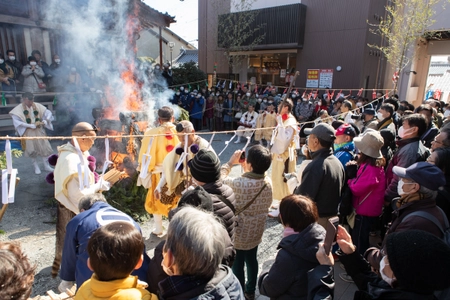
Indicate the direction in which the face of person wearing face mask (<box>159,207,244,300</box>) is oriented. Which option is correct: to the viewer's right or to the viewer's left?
to the viewer's left

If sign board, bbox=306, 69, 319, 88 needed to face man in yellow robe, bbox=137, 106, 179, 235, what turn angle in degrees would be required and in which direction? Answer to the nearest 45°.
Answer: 0° — it already faces them

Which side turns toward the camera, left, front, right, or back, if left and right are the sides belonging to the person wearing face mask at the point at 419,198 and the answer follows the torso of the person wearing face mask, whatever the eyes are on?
left

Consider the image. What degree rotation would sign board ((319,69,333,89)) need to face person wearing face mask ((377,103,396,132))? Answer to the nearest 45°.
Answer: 0° — it already faces them

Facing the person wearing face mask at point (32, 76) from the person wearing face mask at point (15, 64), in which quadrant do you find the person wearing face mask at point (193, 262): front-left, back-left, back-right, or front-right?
front-right

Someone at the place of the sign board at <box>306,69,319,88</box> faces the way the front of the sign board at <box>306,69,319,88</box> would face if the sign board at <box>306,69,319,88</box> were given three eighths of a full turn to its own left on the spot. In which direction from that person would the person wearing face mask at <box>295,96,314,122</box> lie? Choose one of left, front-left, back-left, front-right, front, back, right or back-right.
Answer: back-right

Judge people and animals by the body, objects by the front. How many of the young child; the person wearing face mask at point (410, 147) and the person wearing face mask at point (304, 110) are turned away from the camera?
1

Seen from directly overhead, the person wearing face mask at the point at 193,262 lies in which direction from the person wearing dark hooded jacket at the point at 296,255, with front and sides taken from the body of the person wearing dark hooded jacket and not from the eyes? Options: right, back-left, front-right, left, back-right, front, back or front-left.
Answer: left

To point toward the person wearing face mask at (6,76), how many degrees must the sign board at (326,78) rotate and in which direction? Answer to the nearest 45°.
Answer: approximately 45° to its right

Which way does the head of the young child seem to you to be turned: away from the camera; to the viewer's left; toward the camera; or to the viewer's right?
away from the camera

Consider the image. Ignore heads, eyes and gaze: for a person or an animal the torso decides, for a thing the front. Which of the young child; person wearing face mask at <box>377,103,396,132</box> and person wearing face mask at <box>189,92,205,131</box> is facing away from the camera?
the young child

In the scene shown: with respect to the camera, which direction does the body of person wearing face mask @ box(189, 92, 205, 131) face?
toward the camera

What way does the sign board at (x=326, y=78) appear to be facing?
toward the camera

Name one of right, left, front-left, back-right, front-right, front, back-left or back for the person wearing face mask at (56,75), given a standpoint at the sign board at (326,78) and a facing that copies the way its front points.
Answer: front-right

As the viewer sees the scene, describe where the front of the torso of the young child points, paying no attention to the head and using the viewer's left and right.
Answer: facing away from the viewer

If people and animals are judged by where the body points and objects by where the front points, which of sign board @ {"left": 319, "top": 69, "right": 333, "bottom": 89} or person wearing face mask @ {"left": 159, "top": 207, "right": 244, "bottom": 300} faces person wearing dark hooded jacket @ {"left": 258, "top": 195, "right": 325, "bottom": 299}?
the sign board

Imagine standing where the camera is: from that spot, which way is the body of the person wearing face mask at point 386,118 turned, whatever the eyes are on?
to the viewer's left

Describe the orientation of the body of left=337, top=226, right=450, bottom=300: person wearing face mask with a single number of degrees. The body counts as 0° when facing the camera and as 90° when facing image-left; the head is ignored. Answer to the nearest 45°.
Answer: approximately 135°
